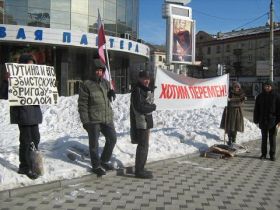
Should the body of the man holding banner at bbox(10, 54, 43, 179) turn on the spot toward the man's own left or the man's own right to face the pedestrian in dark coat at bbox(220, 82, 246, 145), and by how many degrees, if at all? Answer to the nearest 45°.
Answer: approximately 90° to the man's own left

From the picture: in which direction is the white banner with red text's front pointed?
toward the camera

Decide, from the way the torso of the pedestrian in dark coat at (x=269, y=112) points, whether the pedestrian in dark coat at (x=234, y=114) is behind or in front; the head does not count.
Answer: behind

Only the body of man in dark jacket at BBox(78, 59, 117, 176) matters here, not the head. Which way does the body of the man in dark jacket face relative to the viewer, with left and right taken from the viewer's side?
facing the viewer and to the right of the viewer

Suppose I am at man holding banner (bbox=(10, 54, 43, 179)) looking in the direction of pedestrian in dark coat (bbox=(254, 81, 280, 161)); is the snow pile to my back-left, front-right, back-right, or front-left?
front-left

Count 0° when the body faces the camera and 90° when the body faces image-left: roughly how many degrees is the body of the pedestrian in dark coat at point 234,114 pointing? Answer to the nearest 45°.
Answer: approximately 45°

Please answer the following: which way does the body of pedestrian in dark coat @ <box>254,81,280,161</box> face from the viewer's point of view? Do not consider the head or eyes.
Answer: toward the camera

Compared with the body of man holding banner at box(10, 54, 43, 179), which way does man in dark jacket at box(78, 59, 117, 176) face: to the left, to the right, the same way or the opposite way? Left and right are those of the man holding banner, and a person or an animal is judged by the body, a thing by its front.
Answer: the same way

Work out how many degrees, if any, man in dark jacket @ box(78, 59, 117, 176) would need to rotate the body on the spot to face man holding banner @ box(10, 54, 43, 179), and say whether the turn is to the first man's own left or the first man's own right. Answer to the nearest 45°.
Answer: approximately 90° to the first man's own right

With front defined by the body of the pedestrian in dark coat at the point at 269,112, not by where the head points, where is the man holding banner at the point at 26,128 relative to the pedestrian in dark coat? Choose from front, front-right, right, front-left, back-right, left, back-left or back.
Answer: front-right
